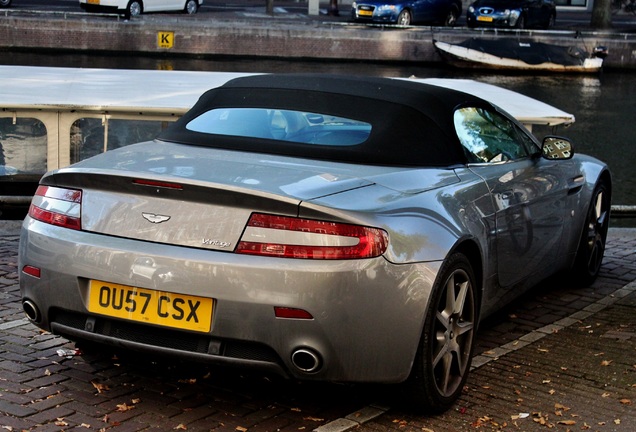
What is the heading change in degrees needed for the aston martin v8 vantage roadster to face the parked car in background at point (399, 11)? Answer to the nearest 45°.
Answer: approximately 45° to its left

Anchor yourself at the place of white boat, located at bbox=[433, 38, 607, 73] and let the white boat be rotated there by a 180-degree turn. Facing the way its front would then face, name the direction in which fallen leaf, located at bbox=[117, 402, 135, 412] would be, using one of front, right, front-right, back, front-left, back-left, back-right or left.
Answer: right

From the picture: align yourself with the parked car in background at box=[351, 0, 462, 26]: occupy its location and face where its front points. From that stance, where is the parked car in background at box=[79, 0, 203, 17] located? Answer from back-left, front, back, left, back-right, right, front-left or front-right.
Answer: front-right

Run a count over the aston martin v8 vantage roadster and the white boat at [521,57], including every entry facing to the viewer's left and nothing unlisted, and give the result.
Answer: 1

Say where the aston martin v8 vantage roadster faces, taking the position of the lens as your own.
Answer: facing away from the viewer and to the right of the viewer

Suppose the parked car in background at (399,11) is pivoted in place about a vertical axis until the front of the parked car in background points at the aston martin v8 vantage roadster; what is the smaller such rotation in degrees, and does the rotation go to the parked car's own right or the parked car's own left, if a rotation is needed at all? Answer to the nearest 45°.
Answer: approximately 45° to the parked car's own left

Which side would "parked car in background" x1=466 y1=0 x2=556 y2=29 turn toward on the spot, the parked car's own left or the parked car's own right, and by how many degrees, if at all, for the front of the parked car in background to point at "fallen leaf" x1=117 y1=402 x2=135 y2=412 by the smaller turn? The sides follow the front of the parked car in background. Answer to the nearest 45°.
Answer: approximately 45° to the parked car's own left

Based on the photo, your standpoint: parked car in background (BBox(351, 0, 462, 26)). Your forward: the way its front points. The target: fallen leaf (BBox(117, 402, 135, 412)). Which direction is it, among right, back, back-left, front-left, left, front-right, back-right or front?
front-left

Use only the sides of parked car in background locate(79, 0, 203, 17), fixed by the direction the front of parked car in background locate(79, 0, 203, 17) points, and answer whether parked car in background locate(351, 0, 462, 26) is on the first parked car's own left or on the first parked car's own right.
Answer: on the first parked car's own left

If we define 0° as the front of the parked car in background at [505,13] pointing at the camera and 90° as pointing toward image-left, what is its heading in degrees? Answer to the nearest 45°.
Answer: approximately 45°

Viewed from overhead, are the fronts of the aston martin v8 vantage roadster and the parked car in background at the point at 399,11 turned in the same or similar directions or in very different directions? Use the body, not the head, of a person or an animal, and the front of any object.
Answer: very different directions

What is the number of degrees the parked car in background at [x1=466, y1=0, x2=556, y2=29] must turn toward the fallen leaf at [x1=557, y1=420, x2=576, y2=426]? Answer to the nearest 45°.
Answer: approximately 45° to its left

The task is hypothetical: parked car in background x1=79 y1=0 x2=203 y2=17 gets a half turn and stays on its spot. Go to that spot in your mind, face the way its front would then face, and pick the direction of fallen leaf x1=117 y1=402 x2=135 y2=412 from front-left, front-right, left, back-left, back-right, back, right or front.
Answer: back-right

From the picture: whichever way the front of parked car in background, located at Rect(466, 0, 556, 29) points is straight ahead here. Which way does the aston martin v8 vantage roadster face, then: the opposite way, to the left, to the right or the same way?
the opposite way

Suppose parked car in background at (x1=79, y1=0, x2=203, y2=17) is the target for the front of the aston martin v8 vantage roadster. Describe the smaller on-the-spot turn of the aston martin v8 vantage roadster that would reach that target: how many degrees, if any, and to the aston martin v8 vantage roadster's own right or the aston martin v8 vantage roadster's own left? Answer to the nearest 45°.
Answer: approximately 45° to the aston martin v8 vantage roadster's own left

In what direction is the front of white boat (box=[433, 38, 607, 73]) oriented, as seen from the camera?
facing to the left of the viewer

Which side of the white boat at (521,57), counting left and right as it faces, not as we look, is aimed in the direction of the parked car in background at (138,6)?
front
